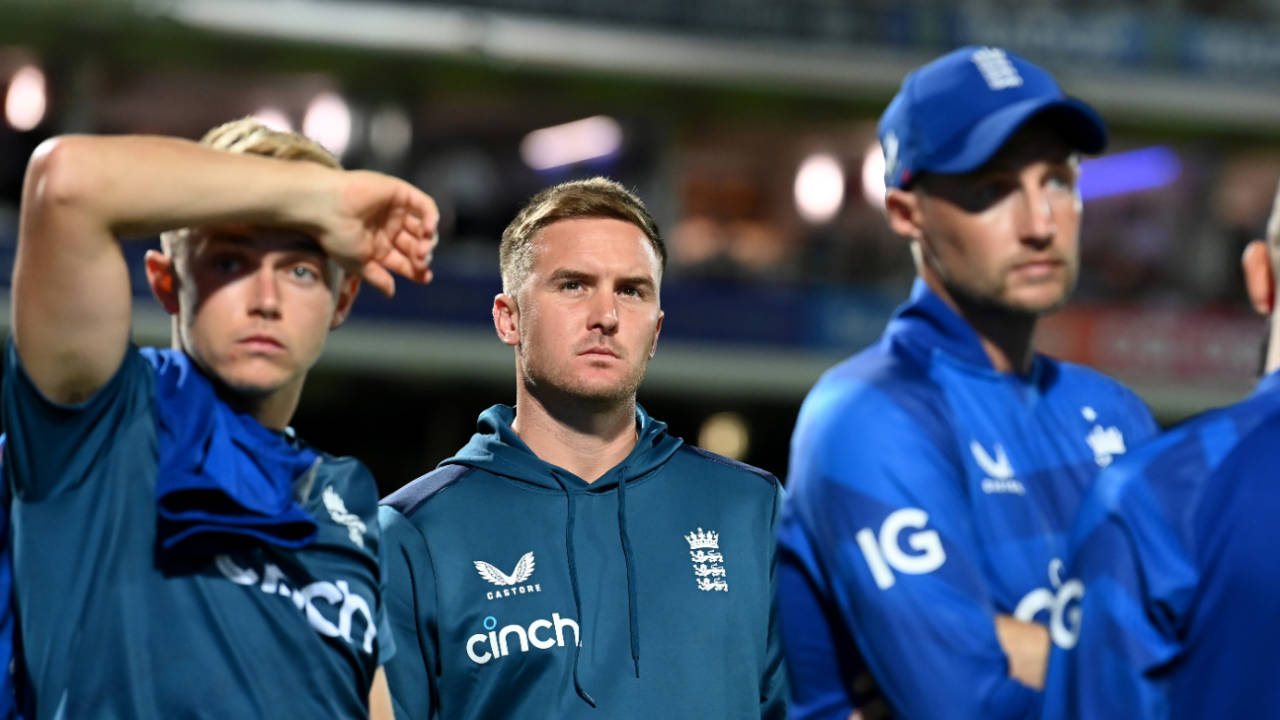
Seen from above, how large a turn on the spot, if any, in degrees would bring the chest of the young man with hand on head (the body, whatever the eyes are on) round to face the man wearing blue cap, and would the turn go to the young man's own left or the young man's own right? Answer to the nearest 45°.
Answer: approximately 45° to the young man's own left

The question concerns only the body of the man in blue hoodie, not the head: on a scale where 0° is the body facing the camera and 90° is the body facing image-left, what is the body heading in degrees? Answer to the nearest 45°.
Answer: approximately 0°

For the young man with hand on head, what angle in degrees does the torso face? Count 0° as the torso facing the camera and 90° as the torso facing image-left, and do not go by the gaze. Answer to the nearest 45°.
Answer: approximately 315°

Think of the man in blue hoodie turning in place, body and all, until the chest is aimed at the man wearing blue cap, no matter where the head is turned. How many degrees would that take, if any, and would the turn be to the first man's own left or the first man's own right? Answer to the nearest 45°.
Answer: approximately 45° to the first man's own left

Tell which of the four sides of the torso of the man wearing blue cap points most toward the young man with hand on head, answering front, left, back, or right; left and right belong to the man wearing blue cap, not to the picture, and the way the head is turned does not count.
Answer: right

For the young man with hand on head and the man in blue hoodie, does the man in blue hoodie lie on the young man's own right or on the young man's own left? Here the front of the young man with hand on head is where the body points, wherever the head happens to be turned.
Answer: on the young man's own left
